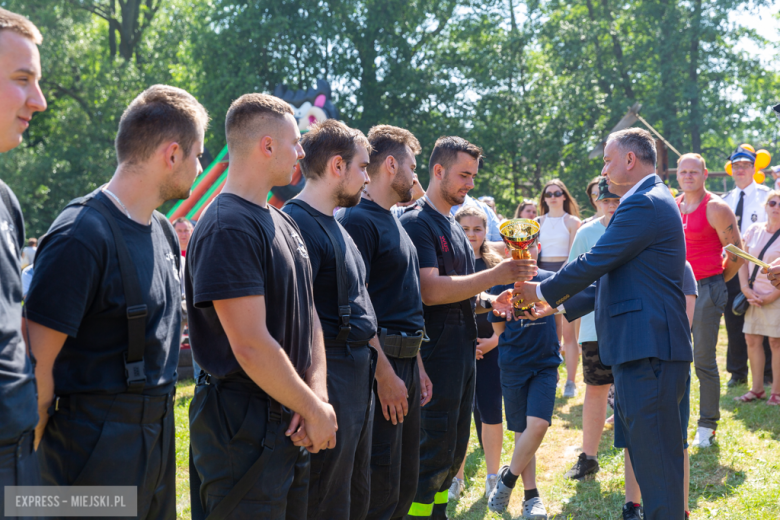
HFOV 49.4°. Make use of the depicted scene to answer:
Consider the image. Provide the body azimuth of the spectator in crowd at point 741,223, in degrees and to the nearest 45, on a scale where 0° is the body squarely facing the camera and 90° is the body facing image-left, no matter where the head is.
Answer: approximately 45°

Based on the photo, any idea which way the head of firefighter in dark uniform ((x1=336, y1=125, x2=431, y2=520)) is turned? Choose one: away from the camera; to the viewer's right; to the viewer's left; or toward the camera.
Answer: to the viewer's right

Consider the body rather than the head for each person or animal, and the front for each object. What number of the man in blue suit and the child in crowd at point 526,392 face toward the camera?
1

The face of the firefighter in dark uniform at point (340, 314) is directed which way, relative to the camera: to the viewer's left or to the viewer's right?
to the viewer's right

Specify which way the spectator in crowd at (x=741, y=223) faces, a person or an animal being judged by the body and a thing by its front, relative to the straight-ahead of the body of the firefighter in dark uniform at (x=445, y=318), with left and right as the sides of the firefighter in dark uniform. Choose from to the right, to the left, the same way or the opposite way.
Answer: to the right

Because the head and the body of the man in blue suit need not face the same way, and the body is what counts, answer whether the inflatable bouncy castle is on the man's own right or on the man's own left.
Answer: on the man's own right

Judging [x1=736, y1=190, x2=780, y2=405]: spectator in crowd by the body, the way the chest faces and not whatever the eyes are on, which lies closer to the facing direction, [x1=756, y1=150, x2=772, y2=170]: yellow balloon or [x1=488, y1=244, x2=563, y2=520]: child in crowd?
the child in crowd

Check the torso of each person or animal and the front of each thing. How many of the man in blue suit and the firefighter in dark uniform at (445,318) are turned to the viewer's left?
1

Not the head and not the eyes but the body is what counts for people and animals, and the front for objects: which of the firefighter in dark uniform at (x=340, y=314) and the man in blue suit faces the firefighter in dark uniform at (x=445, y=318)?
the man in blue suit
